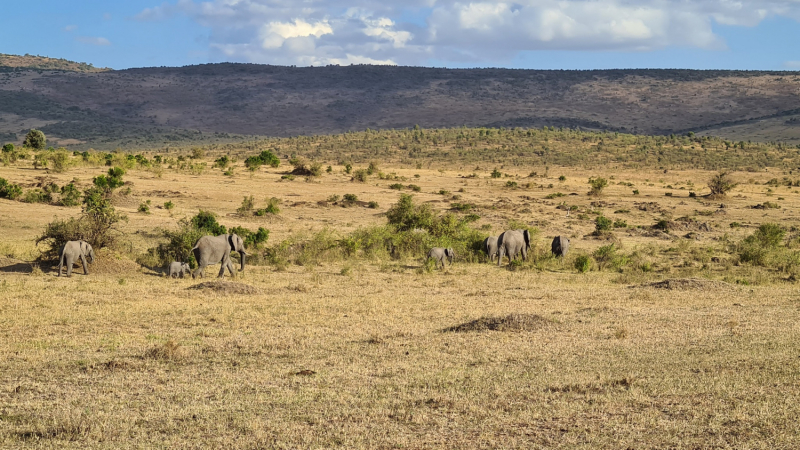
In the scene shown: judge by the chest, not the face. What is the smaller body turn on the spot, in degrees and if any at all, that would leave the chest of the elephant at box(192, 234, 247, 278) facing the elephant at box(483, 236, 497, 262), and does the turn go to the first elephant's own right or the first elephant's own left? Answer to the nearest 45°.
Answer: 0° — it already faces it

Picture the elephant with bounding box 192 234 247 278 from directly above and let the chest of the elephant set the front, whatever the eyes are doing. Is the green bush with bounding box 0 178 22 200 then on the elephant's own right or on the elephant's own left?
on the elephant's own left

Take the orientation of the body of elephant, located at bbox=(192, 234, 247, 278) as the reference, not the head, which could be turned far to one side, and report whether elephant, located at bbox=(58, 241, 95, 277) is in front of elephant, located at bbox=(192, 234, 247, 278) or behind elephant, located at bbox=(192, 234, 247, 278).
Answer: behind

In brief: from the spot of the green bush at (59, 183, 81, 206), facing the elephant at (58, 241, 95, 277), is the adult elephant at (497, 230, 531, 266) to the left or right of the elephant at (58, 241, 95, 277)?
left

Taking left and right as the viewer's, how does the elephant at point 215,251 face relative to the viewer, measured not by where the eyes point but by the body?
facing to the right of the viewer

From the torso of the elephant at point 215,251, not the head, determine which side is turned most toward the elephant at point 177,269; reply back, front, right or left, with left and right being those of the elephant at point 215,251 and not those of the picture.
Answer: back

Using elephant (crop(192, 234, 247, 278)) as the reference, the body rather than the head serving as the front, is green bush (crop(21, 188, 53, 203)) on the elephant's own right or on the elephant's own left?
on the elephant's own left

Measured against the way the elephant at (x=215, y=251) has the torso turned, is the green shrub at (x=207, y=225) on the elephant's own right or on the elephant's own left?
on the elephant's own left
